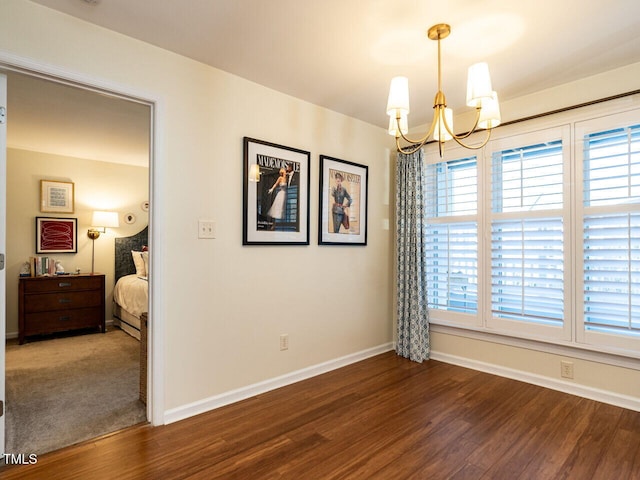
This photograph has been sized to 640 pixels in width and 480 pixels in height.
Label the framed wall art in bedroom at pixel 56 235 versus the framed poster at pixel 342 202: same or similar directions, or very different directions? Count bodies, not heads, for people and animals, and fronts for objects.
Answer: same or similar directions

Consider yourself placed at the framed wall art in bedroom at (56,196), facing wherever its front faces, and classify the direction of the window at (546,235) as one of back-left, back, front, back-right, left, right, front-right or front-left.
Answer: front-left

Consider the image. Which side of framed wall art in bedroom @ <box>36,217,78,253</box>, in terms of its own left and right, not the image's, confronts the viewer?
front

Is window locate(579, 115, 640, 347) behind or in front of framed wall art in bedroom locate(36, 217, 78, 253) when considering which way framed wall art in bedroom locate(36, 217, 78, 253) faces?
in front

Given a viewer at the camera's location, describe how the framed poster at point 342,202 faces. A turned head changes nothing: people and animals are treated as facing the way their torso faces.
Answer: facing the viewer and to the right of the viewer

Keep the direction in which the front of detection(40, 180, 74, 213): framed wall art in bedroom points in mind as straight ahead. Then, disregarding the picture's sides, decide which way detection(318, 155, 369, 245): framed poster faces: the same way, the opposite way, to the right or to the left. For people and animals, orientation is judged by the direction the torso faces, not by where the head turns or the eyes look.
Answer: the same way

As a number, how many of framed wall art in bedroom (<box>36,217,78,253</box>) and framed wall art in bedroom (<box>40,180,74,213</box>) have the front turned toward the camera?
2

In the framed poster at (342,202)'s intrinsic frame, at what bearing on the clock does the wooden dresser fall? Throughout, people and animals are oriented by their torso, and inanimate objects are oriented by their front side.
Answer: The wooden dresser is roughly at 5 o'clock from the framed poster.

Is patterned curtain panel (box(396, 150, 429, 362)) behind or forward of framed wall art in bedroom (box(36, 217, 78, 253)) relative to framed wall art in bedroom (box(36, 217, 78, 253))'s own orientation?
forward

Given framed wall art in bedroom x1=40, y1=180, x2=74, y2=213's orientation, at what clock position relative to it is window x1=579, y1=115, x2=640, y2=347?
The window is roughly at 11 o'clock from the framed wall art in bedroom.

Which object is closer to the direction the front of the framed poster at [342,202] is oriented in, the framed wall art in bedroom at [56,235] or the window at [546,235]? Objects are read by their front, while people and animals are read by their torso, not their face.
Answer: the window

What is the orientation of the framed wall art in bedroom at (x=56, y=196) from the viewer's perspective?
toward the camera

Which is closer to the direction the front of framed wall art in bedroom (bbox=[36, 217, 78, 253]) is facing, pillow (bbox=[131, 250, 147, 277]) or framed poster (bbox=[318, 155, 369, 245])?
the framed poster

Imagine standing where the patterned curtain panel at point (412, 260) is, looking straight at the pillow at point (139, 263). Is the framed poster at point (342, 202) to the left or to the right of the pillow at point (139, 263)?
left

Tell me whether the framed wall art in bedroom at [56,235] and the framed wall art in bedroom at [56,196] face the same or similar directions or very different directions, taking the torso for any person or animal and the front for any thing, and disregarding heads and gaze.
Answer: same or similar directions

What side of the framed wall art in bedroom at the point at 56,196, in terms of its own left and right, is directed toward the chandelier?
front
